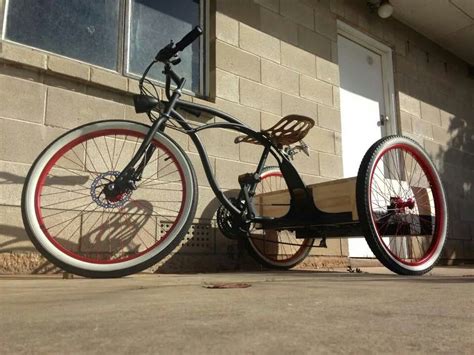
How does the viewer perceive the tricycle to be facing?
facing the viewer and to the left of the viewer

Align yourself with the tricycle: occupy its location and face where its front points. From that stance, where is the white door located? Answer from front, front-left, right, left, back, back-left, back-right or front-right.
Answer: back

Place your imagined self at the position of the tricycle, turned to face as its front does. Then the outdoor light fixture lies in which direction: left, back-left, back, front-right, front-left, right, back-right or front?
back
